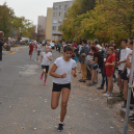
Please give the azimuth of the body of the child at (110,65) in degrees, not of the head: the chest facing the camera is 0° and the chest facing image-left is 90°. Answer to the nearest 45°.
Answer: approximately 90°
